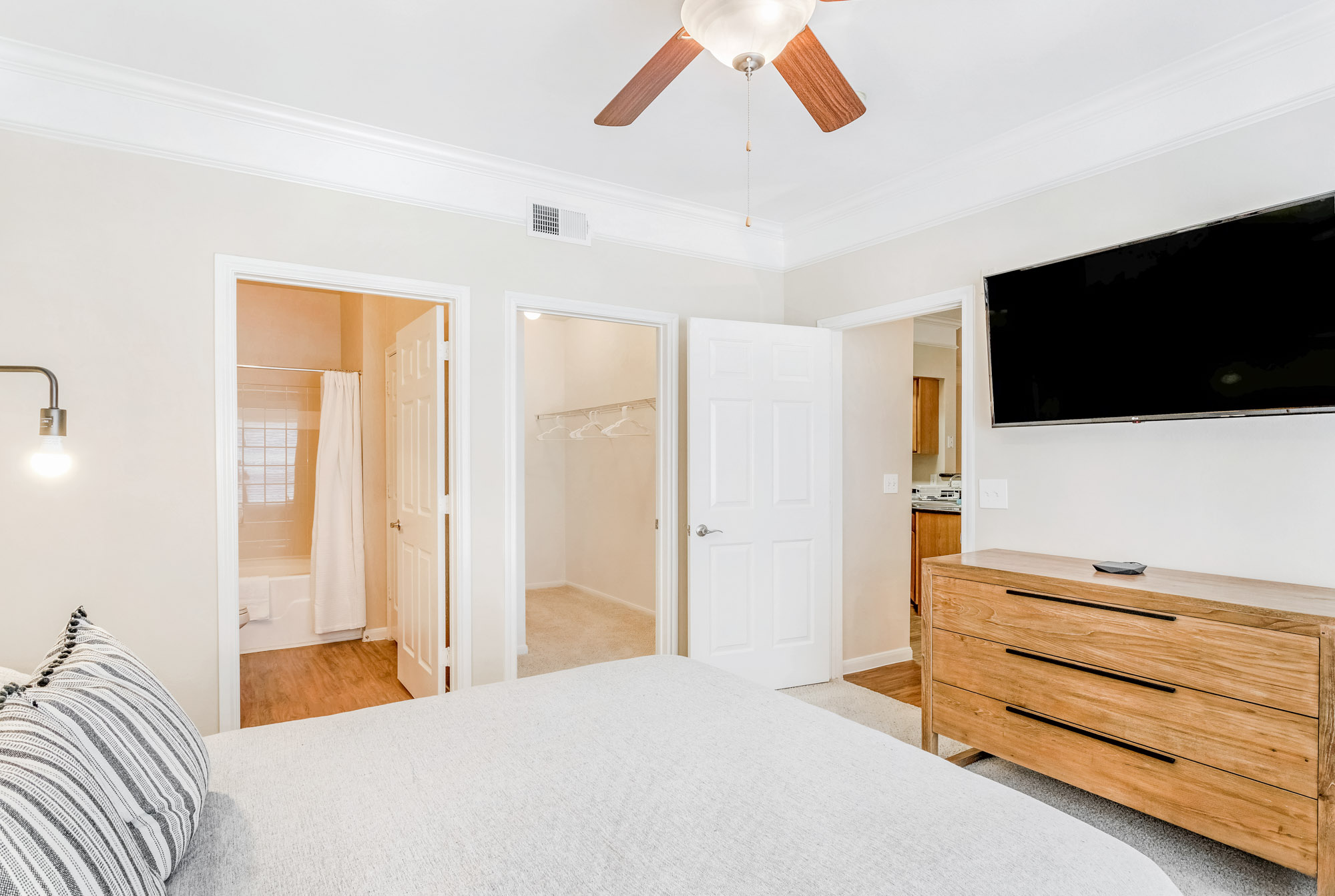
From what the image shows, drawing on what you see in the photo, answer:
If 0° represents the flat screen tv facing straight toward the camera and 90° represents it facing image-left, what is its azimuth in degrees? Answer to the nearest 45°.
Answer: approximately 45°

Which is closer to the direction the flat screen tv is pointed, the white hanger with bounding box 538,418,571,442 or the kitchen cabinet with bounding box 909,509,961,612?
the white hanger

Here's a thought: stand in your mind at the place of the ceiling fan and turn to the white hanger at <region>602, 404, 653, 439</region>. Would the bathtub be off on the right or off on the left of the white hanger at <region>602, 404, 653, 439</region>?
left

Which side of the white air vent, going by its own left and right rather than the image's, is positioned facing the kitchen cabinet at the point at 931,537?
left

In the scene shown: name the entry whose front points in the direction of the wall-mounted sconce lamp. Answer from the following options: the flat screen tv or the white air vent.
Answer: the flat screen tv

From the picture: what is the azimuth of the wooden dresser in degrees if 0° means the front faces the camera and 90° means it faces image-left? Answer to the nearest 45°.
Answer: approximately 45°

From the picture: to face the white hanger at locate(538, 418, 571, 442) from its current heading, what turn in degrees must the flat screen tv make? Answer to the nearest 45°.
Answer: approximately 45° to its right

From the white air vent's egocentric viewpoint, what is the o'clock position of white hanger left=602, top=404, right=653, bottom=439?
The white hanger is roughly at 8 o'clock from the white air vent.

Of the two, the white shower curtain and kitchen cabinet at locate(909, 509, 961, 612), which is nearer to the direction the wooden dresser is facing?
the white shower curtain

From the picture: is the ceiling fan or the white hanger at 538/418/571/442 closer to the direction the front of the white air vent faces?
the ceiling fan

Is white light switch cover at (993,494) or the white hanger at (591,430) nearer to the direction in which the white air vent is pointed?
the white light switch cover

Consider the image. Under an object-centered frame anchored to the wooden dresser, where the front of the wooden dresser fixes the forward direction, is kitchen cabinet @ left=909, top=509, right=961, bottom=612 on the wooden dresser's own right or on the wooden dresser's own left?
on the wooden dresser's own right

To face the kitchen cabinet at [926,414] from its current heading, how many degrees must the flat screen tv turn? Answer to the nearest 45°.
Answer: approximately 90° to its right

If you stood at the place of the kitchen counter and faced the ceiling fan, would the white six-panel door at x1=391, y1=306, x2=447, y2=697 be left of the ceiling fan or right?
right
